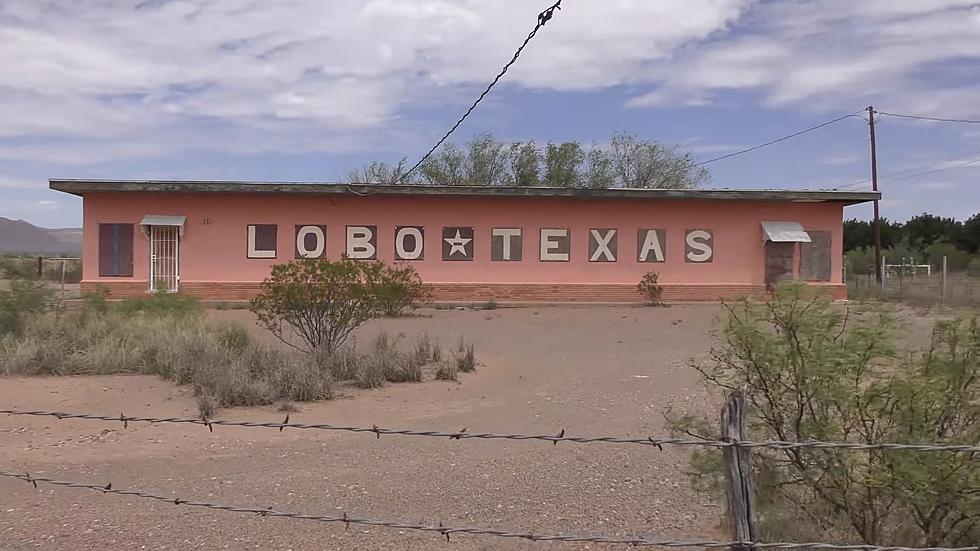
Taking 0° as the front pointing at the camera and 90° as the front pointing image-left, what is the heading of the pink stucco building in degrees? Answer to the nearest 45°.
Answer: approximately 0°

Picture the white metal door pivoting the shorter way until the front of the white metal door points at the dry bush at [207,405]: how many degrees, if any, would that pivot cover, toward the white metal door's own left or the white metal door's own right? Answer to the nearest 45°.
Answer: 0° — it already faces it

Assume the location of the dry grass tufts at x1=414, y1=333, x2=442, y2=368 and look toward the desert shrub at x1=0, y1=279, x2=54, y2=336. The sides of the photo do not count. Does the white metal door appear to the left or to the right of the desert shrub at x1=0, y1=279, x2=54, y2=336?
right

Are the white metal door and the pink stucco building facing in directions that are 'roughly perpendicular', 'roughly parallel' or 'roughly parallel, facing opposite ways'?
roughly parallel

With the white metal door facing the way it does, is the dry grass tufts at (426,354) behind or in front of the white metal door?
in front

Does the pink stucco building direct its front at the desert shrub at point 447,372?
yes

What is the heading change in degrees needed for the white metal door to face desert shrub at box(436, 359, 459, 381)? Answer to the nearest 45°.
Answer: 0° — it already faces it

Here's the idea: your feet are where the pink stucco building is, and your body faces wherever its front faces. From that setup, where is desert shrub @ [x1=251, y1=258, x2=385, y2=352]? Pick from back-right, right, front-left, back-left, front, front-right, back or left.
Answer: front

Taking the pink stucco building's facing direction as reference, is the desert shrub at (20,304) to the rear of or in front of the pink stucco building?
in front

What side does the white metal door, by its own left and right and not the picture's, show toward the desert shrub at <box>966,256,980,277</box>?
left

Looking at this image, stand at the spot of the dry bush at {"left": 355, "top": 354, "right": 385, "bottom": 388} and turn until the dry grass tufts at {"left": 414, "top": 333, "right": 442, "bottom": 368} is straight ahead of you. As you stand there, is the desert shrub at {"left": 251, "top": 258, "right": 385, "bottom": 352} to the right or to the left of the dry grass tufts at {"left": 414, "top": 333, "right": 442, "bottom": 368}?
left

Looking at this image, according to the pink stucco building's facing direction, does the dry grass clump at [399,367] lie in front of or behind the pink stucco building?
in front

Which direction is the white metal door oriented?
toward the camera

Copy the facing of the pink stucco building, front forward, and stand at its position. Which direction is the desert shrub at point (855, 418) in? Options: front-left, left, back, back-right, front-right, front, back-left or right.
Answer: front
